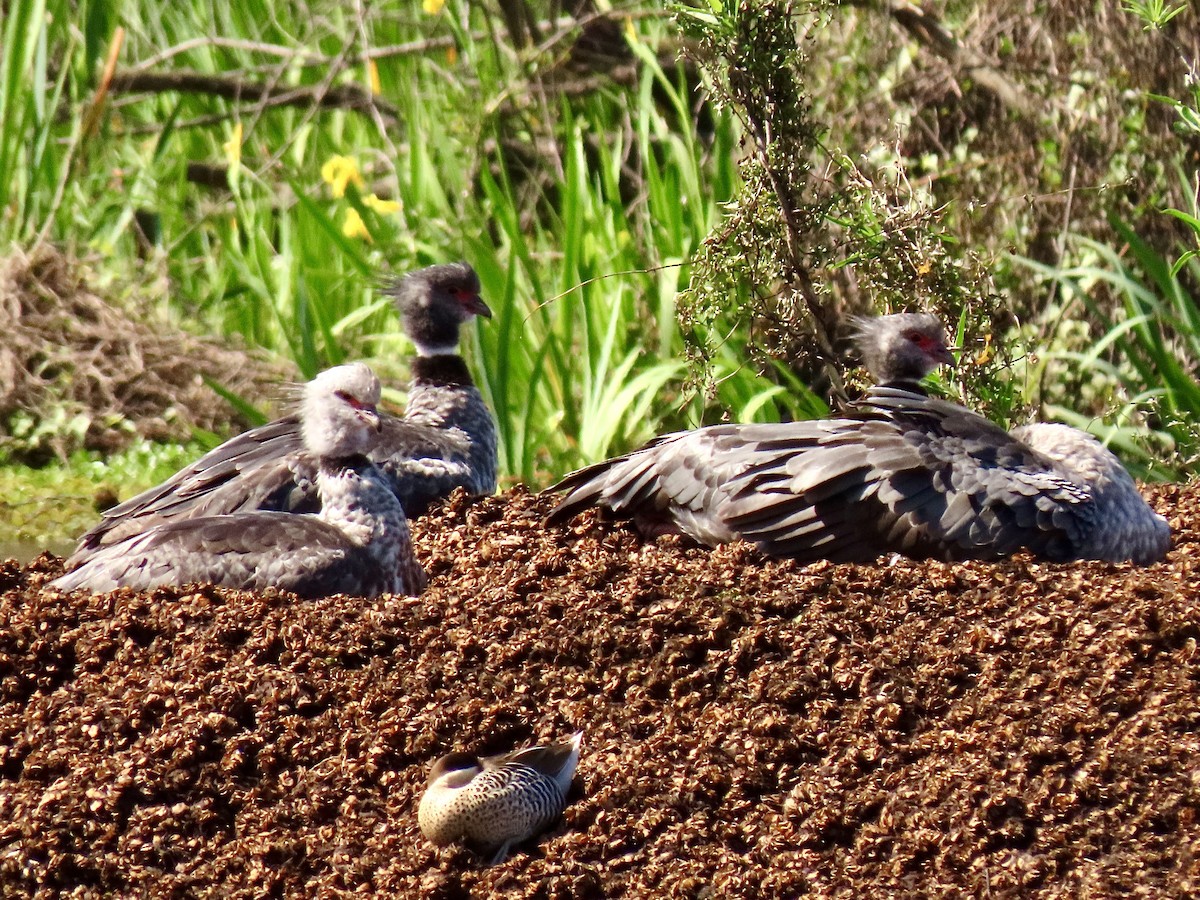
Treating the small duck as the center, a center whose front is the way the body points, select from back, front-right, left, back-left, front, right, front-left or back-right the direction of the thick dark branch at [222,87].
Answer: right

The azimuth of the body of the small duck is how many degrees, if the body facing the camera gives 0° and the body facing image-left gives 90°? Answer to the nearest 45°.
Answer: approximately 90°

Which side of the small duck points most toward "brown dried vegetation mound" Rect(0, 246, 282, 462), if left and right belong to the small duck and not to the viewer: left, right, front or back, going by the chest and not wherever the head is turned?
right
